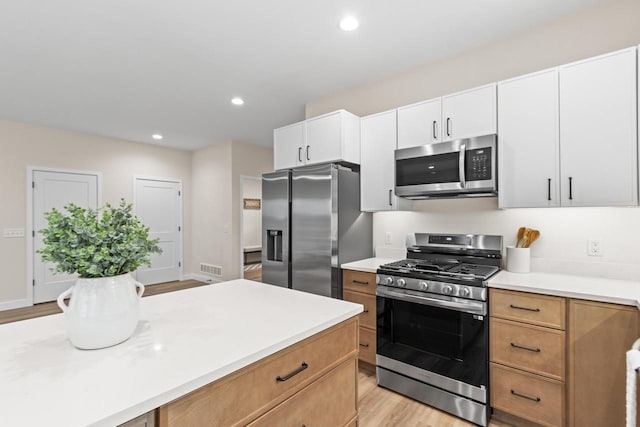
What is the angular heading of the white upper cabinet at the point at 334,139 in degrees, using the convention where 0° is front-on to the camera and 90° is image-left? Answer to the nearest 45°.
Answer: approximately 45°

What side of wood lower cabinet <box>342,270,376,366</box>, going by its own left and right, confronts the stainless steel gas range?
left

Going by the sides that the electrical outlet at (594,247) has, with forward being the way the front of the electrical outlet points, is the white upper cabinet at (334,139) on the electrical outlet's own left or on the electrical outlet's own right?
on the electrical outlet's own right
